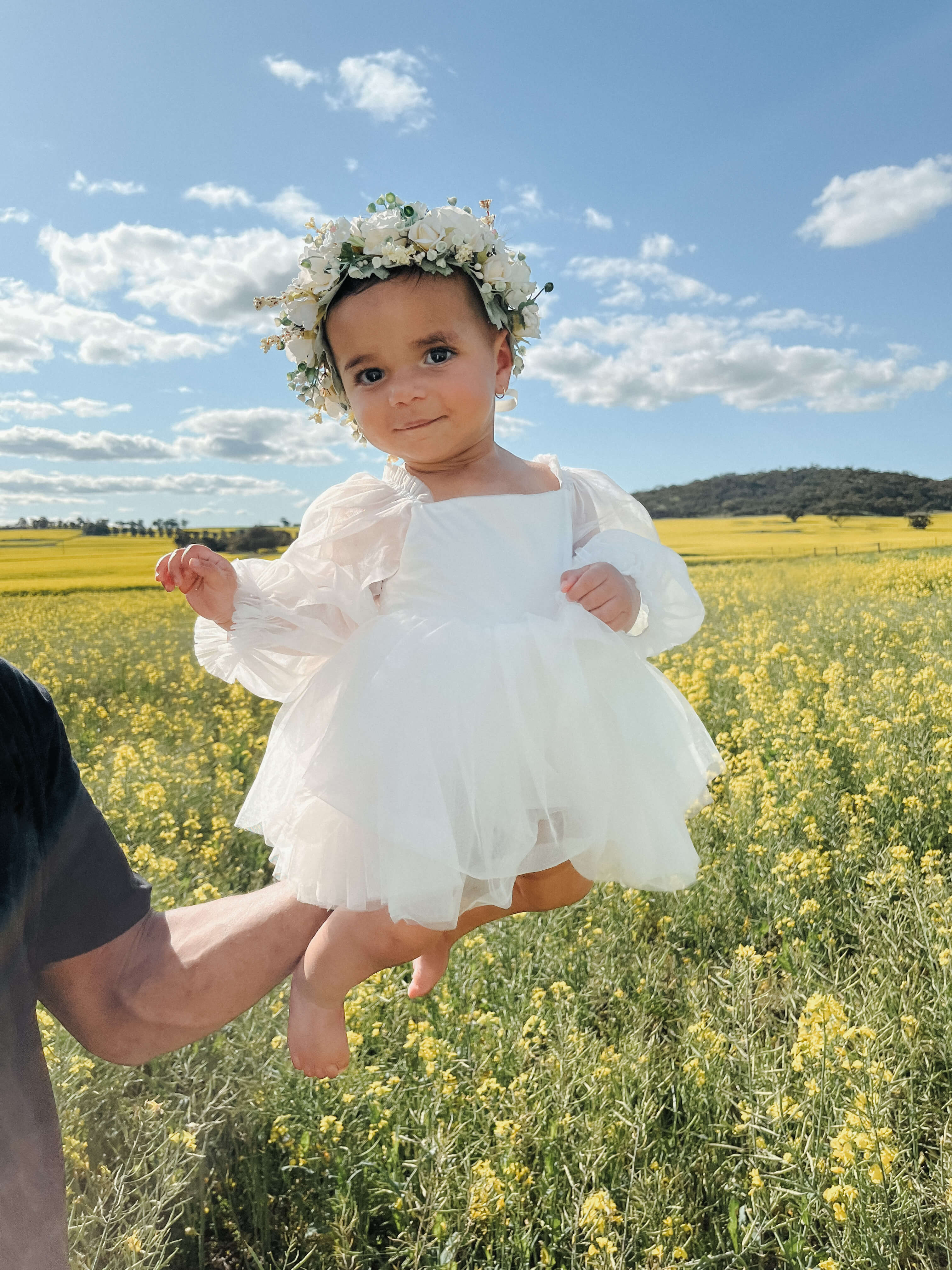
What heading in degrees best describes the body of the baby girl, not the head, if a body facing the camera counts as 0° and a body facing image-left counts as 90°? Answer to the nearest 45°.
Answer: approximately 0°
